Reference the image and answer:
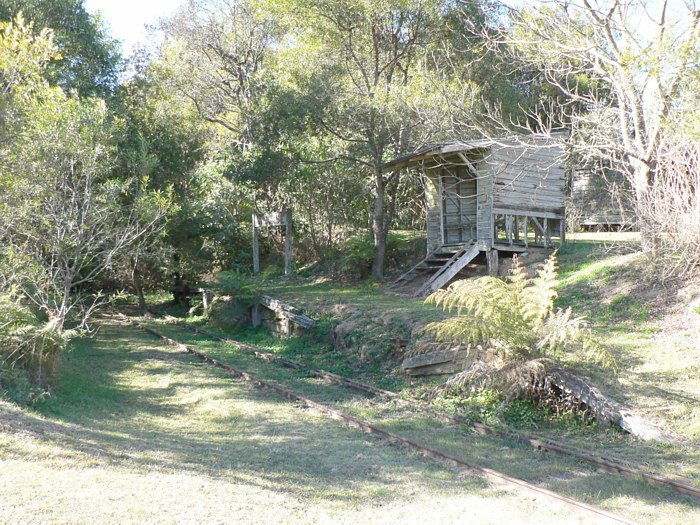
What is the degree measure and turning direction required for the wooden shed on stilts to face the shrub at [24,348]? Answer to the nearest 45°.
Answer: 0° — it already faces it

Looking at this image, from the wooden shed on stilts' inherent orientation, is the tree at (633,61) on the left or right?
on its left

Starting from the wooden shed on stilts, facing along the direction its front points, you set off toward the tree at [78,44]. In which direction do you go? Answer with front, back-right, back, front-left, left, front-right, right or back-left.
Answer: front-right

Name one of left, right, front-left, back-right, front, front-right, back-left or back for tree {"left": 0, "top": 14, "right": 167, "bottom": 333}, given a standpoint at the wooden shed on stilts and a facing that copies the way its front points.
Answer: front

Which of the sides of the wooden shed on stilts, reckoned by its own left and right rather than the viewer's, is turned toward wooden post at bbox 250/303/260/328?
front

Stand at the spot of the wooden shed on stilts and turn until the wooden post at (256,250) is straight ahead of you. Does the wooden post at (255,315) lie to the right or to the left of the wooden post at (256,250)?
left

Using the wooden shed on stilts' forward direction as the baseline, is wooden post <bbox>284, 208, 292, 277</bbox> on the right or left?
on its right

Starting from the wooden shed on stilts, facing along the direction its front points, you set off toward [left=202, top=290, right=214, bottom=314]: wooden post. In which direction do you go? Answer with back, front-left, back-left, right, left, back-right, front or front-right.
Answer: front-right

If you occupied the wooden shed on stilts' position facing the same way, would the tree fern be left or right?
on its left

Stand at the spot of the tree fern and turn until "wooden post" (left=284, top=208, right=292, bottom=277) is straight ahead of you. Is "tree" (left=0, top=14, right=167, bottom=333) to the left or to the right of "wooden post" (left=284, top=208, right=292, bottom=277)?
left

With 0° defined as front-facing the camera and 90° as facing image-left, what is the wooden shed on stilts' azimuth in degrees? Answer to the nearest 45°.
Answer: approximately 45°
